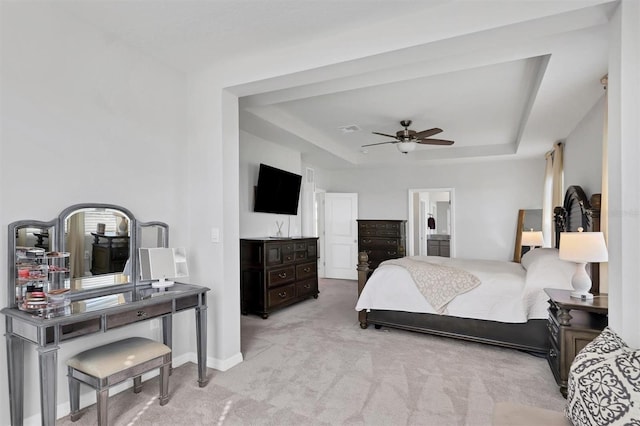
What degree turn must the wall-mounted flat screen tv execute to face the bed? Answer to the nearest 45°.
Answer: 0° — it already faces it

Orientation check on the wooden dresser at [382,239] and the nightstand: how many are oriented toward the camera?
1

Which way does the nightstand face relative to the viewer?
to the viewer's left

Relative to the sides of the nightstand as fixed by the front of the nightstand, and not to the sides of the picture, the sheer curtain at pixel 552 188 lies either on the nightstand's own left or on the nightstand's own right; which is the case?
on the nightstand's own right

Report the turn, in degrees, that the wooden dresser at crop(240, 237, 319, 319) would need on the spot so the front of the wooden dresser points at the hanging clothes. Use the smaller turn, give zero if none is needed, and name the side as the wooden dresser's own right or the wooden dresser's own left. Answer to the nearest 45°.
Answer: approximately 90° to the wooden dresser's own left

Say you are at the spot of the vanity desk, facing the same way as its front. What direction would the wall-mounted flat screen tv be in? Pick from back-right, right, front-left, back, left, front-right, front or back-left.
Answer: left

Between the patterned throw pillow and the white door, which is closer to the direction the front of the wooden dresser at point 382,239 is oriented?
the patterned throw pillow

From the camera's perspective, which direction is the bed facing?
to the viewer's left

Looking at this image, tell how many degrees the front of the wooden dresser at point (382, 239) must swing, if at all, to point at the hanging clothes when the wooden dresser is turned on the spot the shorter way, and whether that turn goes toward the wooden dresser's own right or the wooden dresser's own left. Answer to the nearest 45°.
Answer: approximately 135° to the wooden dresser's own left

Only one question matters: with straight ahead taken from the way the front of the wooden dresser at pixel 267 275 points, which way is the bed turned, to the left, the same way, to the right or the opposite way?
the opposite way

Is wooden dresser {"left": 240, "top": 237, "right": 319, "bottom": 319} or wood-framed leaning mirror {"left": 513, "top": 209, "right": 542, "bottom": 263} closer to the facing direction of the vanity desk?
the wood-framed leaning mirror

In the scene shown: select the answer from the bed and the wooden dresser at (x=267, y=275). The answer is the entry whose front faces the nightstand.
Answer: the wooden dresser

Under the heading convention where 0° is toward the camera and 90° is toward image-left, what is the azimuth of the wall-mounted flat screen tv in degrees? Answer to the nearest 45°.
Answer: approximately 315°

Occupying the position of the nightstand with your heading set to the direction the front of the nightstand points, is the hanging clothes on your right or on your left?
on your right

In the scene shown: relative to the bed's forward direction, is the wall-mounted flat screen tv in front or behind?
in front

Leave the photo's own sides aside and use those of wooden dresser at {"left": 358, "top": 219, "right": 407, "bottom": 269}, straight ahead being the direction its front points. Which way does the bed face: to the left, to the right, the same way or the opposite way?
to the right

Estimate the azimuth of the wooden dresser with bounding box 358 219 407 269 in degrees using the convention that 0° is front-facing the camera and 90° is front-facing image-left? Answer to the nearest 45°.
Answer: approximately 0°
